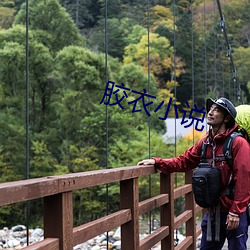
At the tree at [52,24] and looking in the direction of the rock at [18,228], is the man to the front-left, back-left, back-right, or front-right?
front-left

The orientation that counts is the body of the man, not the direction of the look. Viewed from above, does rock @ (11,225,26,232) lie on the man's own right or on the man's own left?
on the man's own right

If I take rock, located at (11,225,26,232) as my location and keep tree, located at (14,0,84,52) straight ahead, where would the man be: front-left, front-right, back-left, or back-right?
back-right
